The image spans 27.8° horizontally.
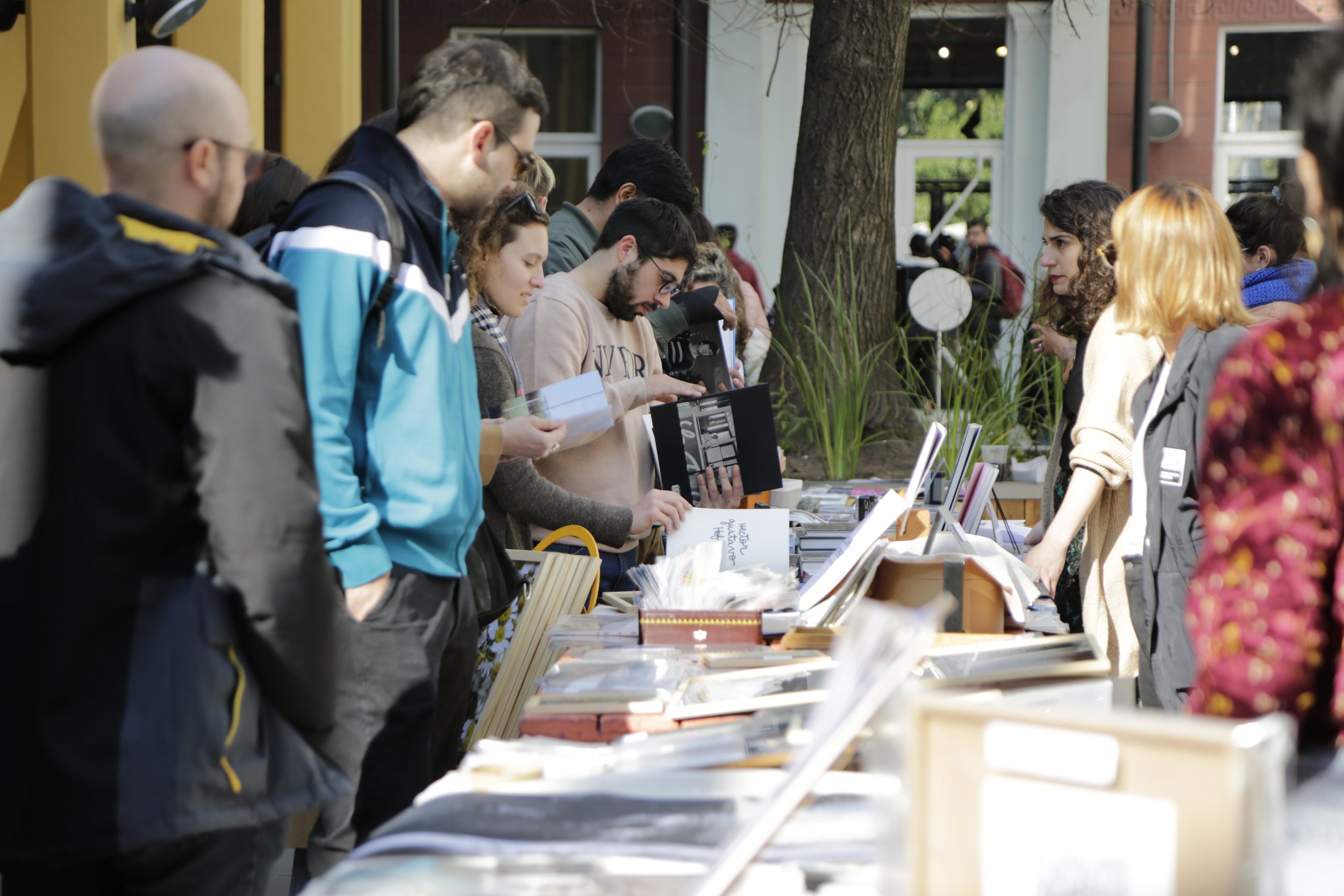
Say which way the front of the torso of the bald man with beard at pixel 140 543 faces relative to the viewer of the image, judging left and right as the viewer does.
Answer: facing away from the viewer and to the right of the viewer

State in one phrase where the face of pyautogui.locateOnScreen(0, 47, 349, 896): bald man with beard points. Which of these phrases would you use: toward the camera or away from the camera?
away from the camera

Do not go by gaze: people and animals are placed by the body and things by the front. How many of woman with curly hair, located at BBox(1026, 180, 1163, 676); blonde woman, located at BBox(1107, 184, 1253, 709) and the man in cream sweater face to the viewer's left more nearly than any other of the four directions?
2

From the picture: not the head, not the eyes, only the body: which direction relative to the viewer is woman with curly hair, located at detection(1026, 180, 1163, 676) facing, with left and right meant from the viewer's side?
facing to the left of the viewer

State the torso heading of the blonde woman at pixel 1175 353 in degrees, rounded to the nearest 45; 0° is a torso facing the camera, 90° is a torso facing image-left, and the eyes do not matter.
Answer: approximately 90°

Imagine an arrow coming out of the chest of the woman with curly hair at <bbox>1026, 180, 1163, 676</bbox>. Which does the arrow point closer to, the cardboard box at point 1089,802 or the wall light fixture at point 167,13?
the wall light fixture

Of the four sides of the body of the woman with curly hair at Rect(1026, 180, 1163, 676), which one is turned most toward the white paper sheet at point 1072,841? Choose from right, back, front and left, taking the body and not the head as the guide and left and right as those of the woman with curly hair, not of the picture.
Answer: left

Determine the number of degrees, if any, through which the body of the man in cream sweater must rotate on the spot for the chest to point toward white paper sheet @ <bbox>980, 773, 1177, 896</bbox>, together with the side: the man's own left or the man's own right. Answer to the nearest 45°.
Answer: approximately 45° to the man's own right

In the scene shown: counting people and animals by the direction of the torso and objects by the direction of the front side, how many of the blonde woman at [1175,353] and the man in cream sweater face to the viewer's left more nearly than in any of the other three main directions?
1

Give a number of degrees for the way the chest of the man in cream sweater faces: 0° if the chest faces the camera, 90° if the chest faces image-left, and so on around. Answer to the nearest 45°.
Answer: approximately 315°
